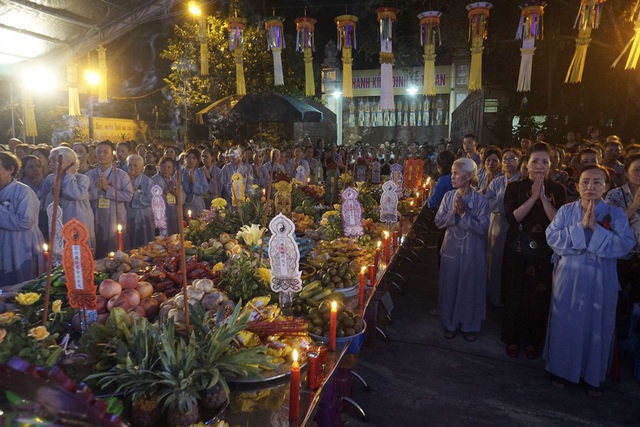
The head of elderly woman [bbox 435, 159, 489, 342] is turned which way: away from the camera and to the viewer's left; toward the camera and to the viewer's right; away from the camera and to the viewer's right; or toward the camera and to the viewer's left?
toward the camera and to the viewer's left

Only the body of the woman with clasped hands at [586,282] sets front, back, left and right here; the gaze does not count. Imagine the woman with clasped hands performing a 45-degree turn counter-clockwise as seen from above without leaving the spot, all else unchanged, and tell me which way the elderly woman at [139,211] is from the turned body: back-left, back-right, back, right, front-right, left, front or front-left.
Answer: back-right

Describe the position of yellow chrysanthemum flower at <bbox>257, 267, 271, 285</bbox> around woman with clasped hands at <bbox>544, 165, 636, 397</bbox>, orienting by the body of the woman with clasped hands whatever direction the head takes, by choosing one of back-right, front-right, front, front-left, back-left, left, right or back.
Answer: front-right

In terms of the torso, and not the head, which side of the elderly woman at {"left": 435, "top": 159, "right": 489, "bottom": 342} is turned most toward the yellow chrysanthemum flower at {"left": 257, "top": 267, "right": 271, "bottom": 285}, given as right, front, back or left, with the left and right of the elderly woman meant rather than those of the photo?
front

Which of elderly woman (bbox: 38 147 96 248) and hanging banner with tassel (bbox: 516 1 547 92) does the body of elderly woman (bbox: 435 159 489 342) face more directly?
the elderly woman

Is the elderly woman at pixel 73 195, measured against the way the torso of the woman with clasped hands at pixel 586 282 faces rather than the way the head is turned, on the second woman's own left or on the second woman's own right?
on the second woman's own right

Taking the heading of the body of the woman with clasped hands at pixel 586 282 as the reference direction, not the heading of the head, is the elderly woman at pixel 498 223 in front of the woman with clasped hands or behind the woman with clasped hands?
behind

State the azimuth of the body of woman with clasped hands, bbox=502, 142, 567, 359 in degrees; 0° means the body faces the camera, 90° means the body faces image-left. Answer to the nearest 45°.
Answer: approximately 0°

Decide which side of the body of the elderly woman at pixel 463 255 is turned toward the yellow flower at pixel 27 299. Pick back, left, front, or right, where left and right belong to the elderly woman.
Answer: front
